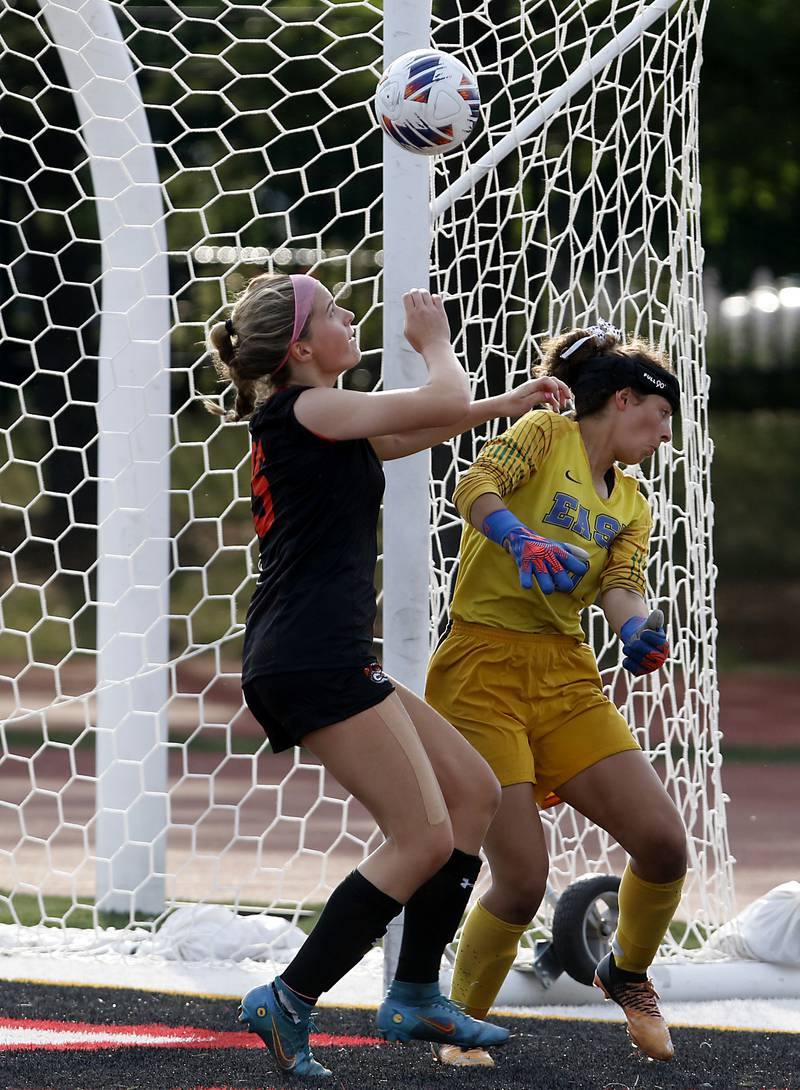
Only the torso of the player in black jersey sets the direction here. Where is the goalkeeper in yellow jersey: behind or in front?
in front

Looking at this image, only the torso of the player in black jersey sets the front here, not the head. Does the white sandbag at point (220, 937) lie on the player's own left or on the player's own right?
on the player's own left

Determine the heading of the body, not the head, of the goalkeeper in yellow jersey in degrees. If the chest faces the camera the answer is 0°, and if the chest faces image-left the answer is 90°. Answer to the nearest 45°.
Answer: approximately 315°

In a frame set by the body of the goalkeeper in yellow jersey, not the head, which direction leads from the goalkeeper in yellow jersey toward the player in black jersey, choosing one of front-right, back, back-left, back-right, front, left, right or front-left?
right

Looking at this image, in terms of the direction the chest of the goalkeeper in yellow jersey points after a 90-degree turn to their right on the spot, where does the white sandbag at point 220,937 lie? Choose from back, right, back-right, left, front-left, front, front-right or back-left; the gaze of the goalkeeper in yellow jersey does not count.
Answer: right

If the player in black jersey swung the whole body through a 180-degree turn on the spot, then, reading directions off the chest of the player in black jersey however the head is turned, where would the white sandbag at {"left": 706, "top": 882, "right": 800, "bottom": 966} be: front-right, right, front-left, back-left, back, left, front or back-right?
back-right

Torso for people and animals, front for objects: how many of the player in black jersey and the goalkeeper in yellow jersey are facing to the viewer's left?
0

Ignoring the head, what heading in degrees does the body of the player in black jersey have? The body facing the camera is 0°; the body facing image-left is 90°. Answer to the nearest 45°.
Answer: approximately 270°

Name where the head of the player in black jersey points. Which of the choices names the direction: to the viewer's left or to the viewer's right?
to the viewer's right
